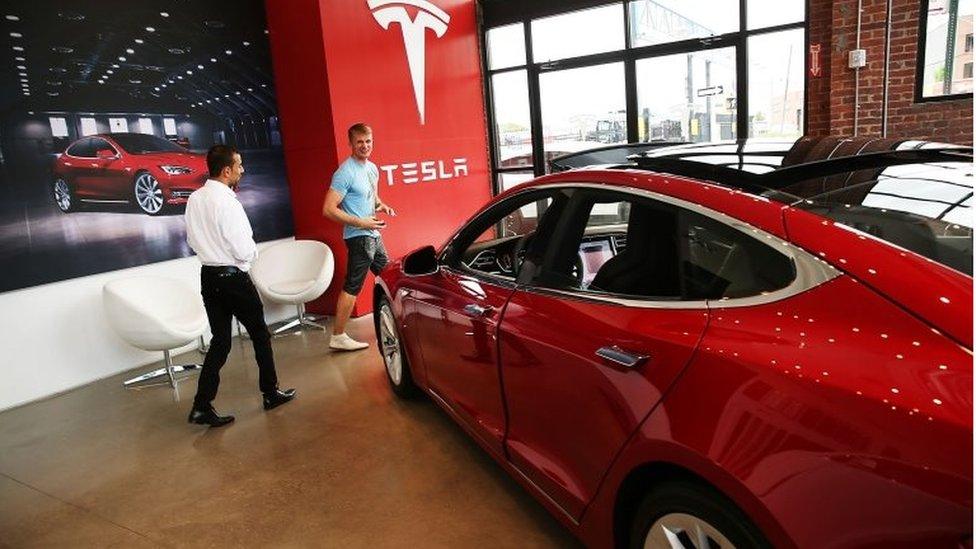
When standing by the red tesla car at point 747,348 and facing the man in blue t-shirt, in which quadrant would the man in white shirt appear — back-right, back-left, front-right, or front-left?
front-left

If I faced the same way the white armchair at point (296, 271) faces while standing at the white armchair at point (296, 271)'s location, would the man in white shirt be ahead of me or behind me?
ahead

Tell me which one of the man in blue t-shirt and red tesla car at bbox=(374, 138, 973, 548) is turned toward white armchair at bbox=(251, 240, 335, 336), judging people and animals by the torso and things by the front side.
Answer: the red tesla car

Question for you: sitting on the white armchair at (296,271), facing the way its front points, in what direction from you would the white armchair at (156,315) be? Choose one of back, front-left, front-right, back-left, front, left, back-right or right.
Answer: front

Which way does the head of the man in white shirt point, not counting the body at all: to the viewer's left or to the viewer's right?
to the viewer's right

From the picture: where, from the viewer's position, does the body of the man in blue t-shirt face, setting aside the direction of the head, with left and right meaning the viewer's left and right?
facing the viewer and to the right of the viewer

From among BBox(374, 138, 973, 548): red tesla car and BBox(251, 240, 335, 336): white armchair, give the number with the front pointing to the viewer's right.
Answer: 0

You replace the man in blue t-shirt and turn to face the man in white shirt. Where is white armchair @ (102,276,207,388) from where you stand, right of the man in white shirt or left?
right

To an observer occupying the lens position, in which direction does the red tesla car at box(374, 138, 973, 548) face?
facing away from the viewer and to the left of the viewer

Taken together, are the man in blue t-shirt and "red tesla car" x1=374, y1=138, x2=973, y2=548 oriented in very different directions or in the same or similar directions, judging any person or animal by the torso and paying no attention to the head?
very different directions

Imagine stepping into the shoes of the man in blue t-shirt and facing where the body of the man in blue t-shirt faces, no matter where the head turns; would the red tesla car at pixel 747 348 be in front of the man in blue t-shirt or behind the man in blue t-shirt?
in front

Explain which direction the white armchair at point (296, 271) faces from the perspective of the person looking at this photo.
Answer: facing the viewer and to the left of the viewer

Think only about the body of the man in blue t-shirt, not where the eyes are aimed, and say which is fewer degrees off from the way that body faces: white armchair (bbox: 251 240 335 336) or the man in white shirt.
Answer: the man in white shirt

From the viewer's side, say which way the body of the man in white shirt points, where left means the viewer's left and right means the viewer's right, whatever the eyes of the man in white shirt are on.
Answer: facing away from the viewer and to the right of the viewer

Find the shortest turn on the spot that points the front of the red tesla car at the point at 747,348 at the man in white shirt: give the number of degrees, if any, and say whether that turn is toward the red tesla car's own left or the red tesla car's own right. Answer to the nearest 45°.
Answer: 0° — it already faces them
